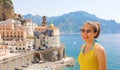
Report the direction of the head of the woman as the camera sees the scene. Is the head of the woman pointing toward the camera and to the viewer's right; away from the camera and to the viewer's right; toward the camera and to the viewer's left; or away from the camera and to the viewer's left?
toward the camera and to the viewer's left

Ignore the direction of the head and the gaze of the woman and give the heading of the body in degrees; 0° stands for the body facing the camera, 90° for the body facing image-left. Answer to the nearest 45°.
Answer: approximately 45°
